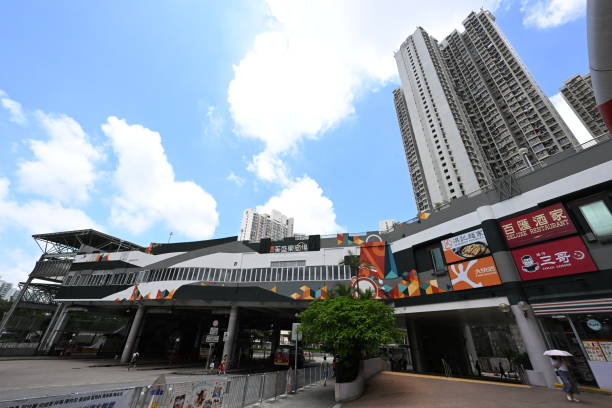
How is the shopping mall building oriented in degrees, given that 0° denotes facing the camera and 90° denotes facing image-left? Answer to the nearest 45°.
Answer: approximately 0°

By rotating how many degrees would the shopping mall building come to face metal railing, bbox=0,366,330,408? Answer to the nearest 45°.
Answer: approximately 45° to its right
